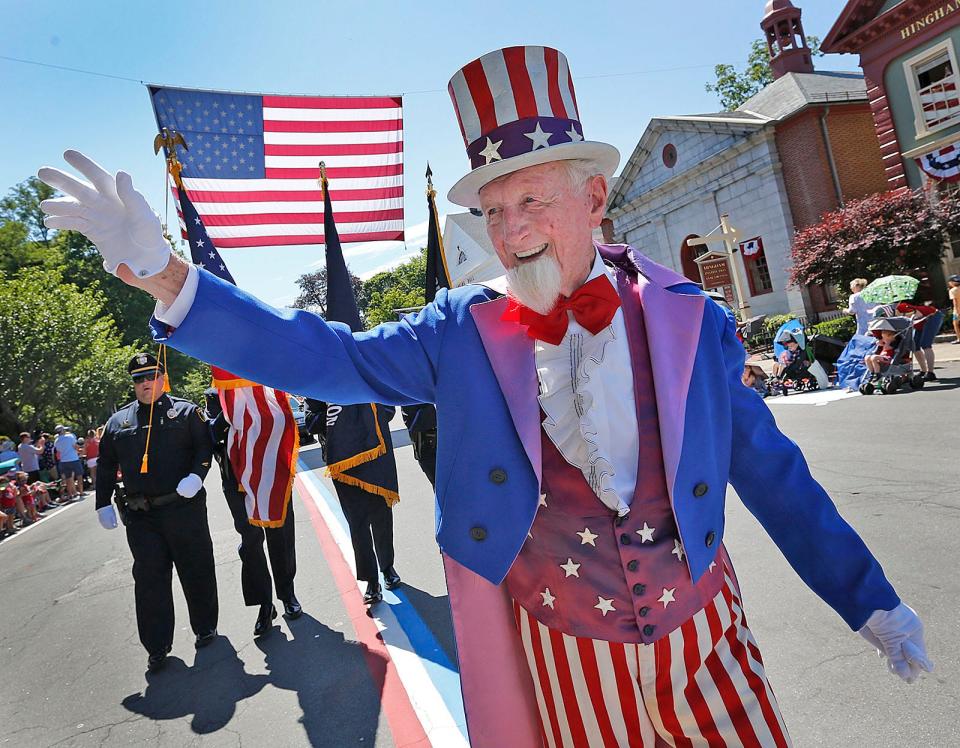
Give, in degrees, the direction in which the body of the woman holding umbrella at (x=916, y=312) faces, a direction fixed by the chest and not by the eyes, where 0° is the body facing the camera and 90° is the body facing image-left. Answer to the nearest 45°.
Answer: approximately 45°

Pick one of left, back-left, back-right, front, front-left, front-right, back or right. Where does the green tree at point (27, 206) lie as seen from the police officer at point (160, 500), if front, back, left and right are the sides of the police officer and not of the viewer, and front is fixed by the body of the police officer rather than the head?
back

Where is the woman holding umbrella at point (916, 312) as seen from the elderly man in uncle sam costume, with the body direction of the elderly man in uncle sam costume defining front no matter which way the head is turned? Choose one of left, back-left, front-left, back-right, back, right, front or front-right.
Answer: back-left

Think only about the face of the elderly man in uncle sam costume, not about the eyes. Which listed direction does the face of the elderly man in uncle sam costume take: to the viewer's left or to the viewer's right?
to the viewer's left

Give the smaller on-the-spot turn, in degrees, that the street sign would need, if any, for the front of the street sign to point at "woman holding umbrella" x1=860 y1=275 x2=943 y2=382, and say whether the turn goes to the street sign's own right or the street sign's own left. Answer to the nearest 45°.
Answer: approximately 45° to the street sign's own left

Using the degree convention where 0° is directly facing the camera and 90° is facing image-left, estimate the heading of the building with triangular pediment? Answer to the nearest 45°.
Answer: approximately 45°

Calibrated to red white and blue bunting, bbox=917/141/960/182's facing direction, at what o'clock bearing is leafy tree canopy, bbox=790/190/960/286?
The leafy tree canopy is roughly at 12 o'clock from the red white and blue bunting.

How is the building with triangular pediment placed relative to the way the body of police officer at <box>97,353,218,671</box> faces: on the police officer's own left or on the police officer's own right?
on the police officer's own left

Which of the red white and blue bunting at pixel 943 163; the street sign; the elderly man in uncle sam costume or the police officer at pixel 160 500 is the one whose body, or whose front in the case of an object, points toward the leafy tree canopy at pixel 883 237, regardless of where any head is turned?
the red white and blue bunting
